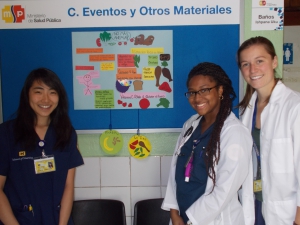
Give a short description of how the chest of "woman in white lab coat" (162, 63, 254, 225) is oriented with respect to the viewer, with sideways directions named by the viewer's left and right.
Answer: facing the viewer and to the left of the viewer

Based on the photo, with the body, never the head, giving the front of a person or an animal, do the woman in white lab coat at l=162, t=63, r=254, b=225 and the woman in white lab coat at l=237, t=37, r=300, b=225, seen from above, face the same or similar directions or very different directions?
same or similar directions

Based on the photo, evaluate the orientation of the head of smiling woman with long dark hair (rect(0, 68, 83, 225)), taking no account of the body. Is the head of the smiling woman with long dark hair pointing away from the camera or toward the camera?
toward the camera

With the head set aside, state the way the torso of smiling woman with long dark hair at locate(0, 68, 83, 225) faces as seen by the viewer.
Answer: toward the camera

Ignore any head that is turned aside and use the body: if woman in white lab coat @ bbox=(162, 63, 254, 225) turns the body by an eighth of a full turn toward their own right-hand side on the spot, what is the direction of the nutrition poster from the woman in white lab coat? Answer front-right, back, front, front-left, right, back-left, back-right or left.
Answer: front-right

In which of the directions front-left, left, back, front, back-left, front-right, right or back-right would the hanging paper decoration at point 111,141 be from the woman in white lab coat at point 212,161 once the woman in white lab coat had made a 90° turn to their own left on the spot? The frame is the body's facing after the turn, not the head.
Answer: back

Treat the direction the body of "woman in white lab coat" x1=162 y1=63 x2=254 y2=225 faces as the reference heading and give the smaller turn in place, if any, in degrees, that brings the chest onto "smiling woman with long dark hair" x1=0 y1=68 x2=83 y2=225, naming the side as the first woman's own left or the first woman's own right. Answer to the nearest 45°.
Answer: approximately 45° to the first woman's own right

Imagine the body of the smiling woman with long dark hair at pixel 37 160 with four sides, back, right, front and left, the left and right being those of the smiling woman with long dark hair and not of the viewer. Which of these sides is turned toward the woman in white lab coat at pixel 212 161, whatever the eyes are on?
left

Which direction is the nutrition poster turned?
toward the camera

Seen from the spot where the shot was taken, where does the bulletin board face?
facing the viewer

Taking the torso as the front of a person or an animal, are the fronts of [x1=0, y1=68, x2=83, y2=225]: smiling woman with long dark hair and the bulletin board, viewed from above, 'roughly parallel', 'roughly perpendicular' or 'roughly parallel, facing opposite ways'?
roughly parallel

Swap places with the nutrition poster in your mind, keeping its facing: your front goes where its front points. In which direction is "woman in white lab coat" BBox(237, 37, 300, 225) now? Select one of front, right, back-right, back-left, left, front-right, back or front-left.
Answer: front-left

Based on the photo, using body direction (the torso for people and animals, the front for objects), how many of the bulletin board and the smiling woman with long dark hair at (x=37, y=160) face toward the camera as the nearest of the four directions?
2

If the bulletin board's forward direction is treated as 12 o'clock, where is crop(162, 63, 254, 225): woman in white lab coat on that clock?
The woman in white lab coat is roughly at 11 o'clock from the bulletin board.
